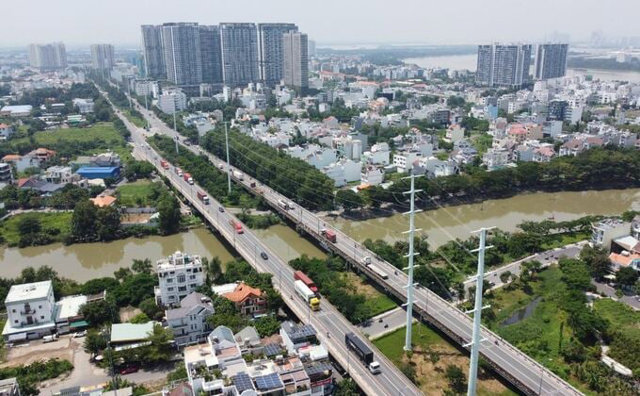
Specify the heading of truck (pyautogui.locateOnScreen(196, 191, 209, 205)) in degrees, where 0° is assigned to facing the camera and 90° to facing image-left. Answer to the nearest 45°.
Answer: approximately 315°

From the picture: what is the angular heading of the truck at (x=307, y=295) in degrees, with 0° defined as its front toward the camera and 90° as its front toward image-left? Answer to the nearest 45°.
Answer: approximately 315°

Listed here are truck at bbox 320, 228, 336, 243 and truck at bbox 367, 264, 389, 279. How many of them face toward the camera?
0

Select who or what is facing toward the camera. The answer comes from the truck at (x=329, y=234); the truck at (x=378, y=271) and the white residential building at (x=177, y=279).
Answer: the white residential building

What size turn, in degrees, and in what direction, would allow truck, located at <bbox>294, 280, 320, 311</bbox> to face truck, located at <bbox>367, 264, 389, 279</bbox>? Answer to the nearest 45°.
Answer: approximately 90° to its left

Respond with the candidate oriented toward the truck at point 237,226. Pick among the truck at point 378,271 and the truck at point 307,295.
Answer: the truck at point 378,271

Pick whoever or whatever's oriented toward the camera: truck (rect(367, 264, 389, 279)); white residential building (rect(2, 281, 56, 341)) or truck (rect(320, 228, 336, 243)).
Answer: the white residential building

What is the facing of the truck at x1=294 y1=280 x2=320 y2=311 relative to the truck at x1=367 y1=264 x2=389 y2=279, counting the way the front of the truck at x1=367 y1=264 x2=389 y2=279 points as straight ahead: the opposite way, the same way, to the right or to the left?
the opposite way

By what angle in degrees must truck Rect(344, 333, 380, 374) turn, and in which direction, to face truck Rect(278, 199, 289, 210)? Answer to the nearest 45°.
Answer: approximately 135° to its left

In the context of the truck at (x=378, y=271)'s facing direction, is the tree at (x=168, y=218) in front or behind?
in front
